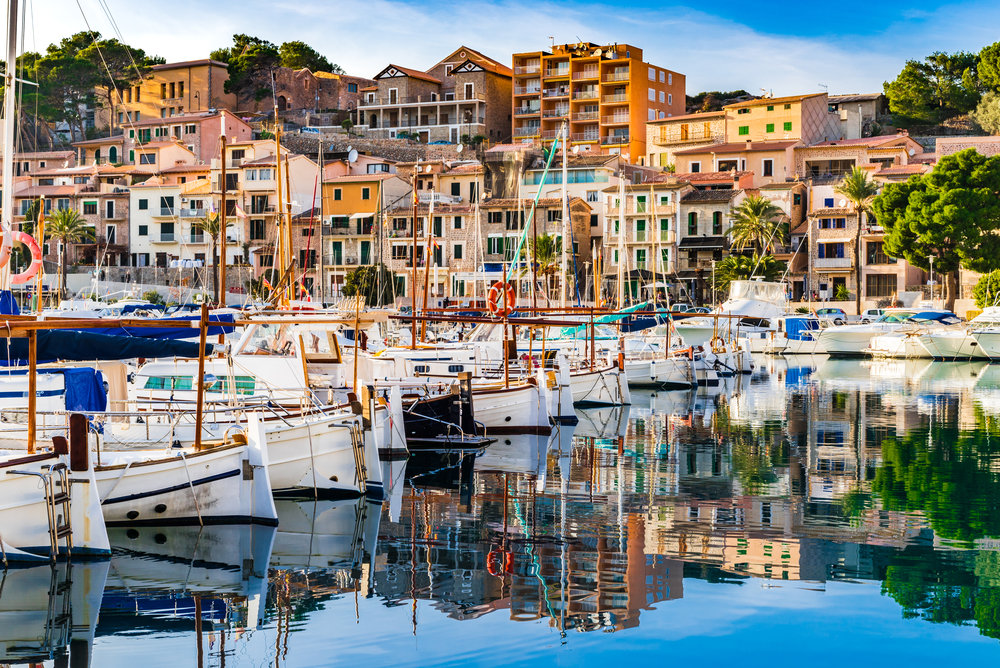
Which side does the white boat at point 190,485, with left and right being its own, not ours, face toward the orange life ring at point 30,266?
right

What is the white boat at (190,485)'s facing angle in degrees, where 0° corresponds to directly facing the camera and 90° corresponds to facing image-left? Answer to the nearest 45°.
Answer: approximately 90°

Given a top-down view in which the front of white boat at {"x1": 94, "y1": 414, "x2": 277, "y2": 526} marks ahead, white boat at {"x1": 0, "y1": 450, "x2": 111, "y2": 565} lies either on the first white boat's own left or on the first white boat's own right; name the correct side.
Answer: on the first white boat's own left
